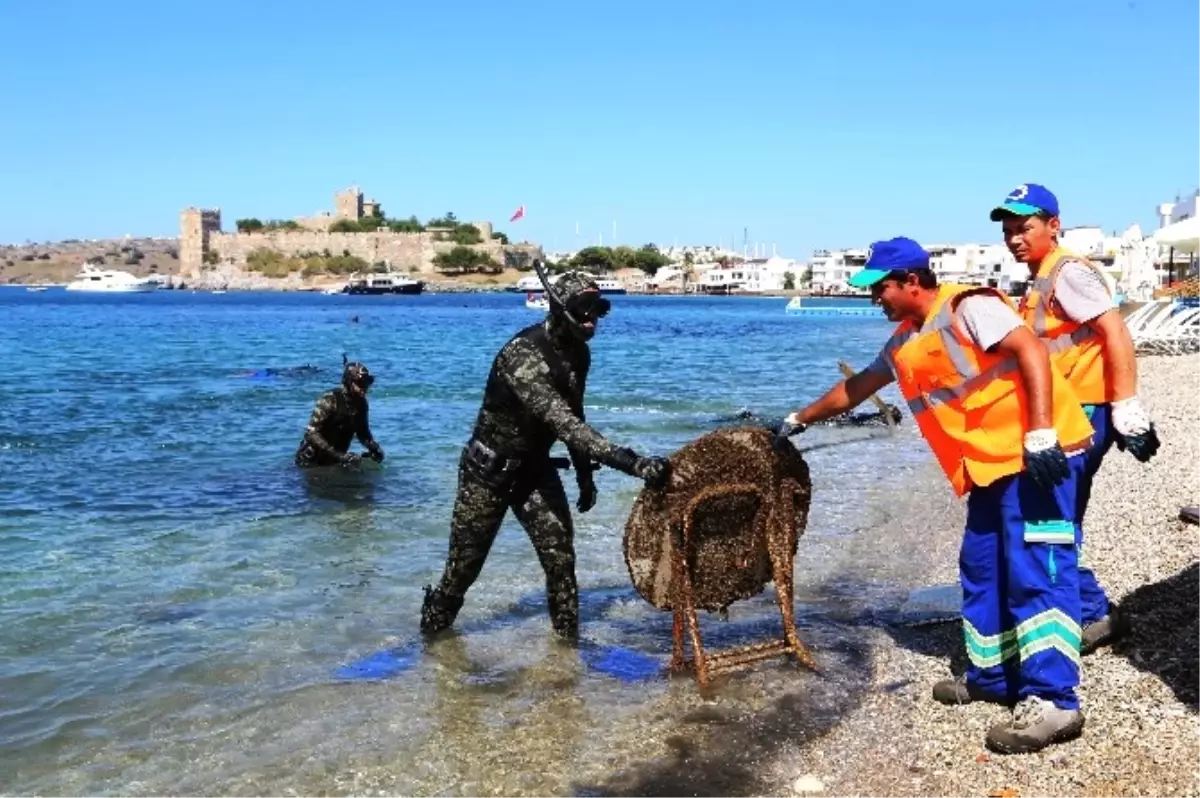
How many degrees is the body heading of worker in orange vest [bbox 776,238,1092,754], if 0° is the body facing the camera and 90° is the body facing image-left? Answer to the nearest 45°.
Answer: approximately 45°

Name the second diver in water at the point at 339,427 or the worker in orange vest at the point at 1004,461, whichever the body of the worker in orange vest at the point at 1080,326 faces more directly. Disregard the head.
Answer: the worker in orange vest

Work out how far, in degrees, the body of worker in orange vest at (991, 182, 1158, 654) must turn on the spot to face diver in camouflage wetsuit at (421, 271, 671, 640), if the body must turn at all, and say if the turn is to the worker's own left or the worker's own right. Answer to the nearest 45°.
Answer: approximately 45° to the worker's own right

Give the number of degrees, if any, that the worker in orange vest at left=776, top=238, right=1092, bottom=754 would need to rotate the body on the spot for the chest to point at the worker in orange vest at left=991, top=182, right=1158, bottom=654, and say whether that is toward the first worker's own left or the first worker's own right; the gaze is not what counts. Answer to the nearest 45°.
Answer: approximately 180°

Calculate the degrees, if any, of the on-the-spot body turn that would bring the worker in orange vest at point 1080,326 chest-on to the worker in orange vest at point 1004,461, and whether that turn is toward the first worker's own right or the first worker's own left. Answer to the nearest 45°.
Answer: approximately 45° to the first worker's own left

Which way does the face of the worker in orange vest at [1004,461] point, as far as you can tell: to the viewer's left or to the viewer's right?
to the viewer's left
